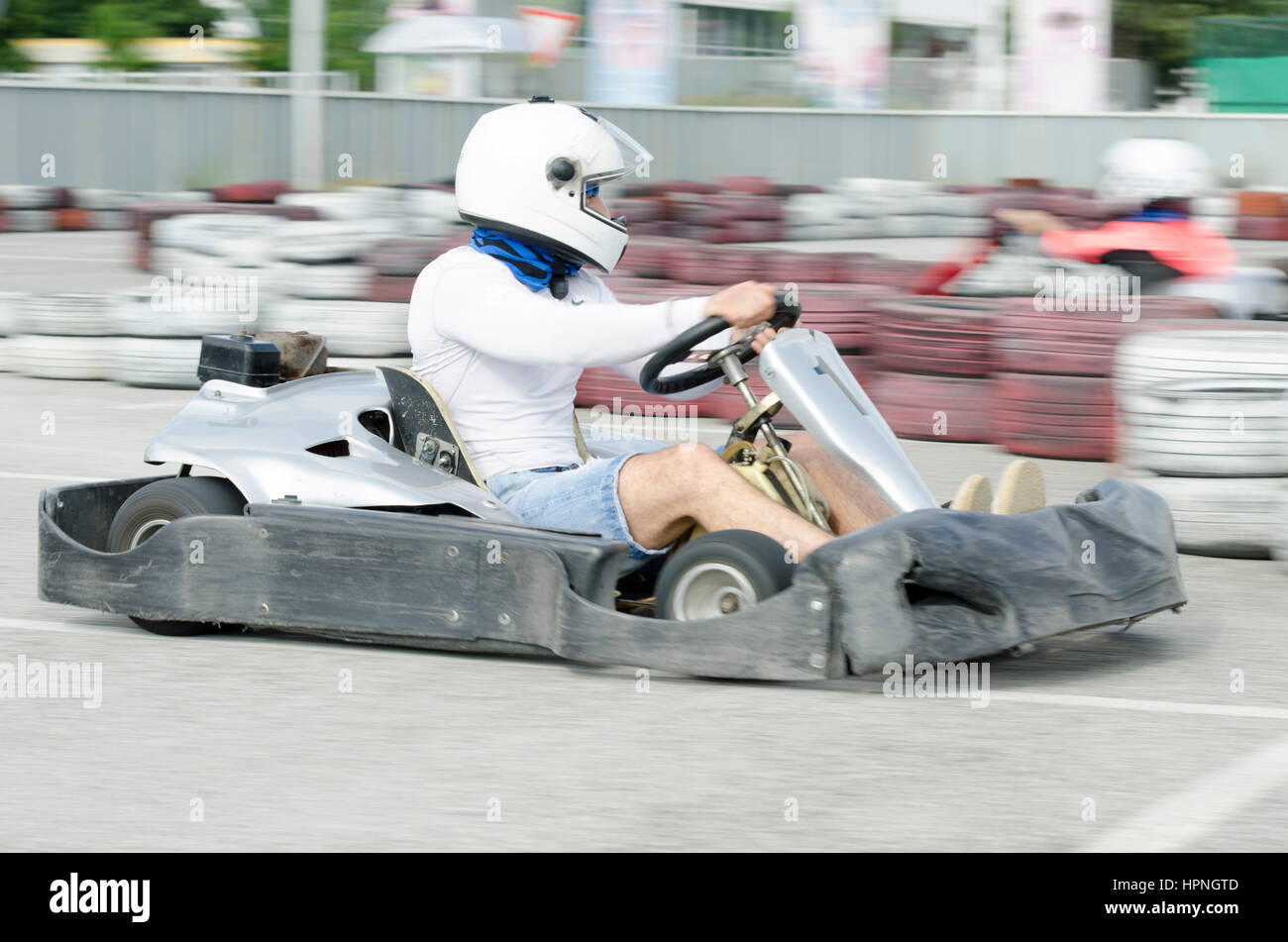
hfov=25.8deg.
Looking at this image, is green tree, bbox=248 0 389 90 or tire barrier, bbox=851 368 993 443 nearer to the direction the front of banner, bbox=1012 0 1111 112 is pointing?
the tire barrier

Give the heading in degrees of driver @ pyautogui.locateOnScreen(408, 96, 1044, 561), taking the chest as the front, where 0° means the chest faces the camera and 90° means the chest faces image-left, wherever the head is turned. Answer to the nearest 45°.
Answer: approximately 270°

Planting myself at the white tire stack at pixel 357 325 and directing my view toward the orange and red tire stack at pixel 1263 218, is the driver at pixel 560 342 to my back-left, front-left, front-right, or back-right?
back-right

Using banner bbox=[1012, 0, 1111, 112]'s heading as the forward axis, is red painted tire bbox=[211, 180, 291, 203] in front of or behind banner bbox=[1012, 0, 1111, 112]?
in front

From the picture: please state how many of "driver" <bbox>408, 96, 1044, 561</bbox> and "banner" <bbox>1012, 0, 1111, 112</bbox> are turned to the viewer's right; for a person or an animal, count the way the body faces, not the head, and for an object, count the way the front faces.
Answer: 1

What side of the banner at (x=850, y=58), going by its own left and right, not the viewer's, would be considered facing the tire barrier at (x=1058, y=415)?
front

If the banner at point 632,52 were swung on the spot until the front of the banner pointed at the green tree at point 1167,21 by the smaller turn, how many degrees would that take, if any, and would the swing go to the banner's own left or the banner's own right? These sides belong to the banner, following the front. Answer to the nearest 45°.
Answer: approximately 135° to the banner's own left

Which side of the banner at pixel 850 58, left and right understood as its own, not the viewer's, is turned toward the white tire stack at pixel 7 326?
front

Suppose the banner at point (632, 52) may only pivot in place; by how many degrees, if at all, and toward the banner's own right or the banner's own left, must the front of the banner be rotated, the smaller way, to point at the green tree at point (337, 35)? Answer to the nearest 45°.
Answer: approximately 135° to the banner's own right
